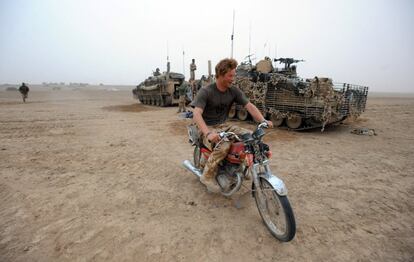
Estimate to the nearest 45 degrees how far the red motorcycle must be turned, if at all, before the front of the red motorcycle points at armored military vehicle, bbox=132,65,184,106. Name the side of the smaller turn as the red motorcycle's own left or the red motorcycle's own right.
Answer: approximately 135° to the red motorcycle's own left

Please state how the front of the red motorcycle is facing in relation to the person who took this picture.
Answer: facing the viewer and to the right of the viewer

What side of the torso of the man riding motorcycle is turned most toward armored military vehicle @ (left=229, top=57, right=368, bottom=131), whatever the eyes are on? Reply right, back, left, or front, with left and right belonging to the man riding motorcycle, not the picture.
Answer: left

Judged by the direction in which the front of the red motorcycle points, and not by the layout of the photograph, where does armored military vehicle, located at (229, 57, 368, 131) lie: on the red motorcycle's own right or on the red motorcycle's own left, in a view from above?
on the red motorcycle's own left

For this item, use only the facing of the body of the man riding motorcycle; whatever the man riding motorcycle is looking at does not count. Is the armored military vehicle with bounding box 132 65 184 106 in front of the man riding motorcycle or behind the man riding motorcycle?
behind

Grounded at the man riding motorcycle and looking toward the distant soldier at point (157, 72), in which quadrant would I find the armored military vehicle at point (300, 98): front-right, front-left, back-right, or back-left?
front-right

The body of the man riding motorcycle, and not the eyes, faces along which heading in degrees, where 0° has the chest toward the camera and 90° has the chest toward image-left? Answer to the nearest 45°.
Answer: approximately 315°

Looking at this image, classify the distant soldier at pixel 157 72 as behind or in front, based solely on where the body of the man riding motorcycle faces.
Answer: behind

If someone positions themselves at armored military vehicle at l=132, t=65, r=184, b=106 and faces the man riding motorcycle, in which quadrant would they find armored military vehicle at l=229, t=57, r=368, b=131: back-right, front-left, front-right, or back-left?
front-left
